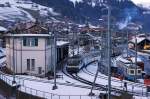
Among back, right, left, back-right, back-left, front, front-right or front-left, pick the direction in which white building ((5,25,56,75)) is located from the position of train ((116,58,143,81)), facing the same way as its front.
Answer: back-right

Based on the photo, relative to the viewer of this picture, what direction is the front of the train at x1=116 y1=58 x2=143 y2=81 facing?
facing the viewer and to the right of the viewer
